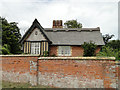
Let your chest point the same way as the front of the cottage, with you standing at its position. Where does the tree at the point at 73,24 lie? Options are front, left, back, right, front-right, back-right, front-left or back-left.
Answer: back

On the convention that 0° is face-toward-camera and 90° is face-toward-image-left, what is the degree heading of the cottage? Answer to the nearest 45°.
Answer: approximately 0°

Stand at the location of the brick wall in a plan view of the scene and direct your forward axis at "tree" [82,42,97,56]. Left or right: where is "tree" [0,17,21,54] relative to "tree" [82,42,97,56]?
left

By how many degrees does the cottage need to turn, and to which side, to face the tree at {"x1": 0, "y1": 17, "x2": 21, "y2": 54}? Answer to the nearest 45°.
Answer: approximately 135° to its right
